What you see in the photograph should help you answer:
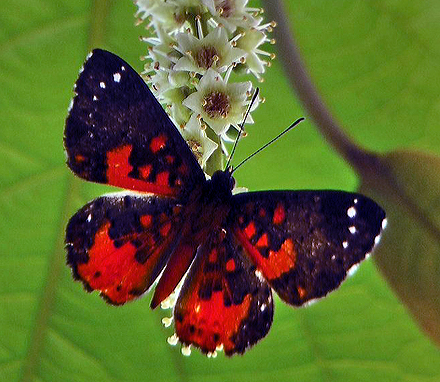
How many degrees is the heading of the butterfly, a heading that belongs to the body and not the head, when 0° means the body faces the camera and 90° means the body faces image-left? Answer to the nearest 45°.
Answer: approximately 225°
